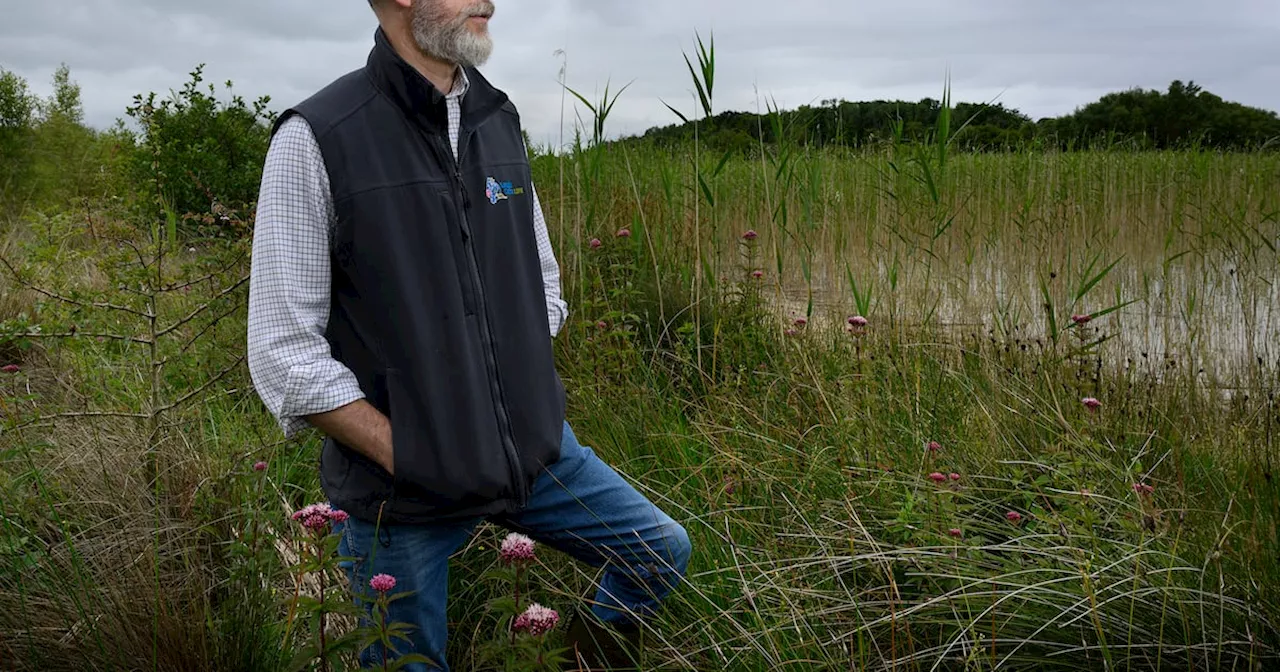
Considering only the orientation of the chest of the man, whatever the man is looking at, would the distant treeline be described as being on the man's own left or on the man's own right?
on the man's own left

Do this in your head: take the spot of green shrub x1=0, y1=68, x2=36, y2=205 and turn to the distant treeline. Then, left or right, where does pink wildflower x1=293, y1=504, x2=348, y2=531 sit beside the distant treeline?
right

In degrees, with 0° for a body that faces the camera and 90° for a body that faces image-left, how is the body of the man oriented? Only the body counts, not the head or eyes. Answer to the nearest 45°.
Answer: approximately 315°

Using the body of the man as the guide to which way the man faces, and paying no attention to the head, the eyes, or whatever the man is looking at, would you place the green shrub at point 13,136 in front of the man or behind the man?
behind

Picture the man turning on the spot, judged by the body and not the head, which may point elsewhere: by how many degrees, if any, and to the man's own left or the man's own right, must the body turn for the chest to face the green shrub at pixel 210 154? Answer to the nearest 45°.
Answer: approximately 135° to the man's own left

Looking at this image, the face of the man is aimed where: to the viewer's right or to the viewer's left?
to the viewer's right
